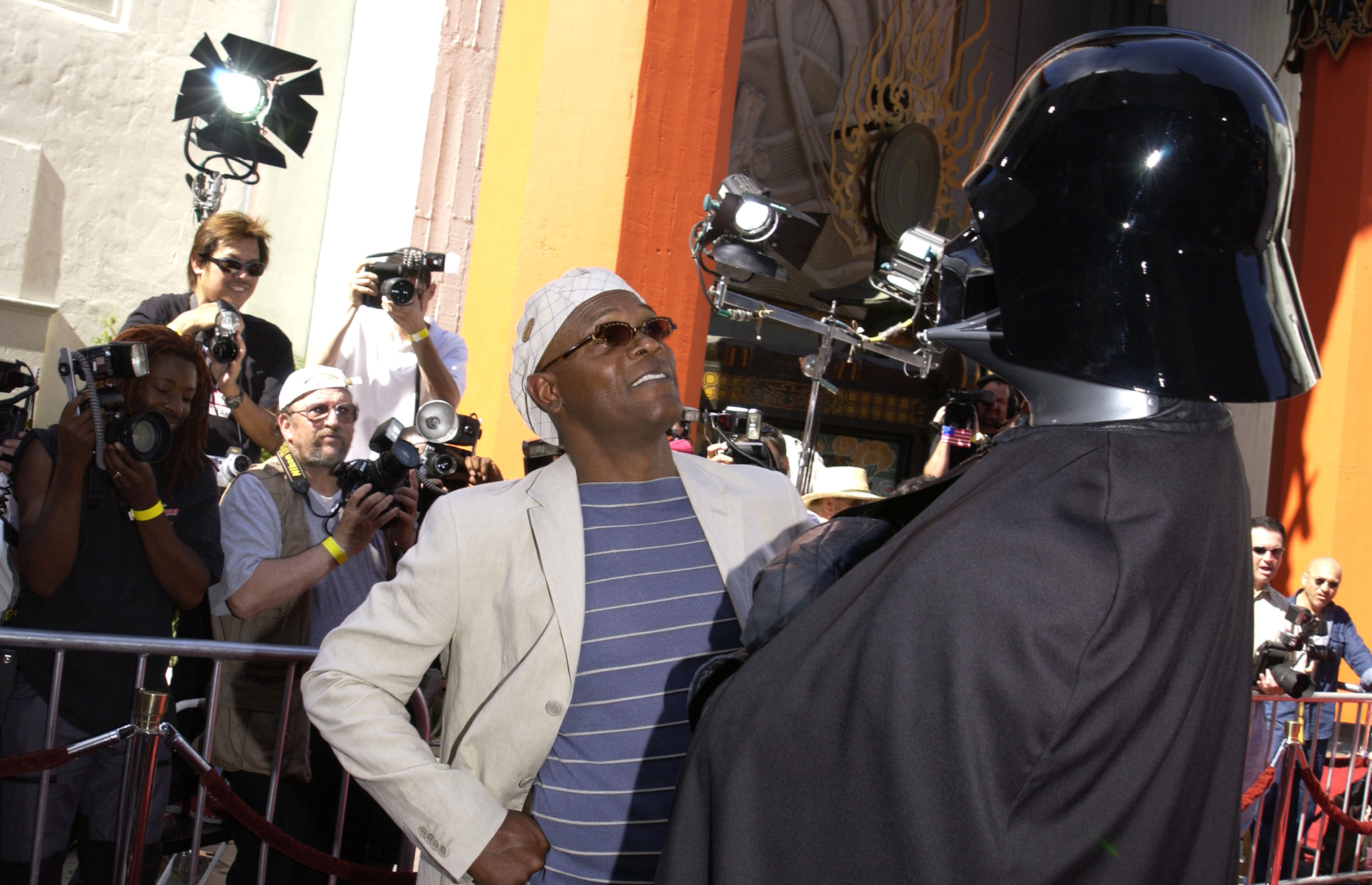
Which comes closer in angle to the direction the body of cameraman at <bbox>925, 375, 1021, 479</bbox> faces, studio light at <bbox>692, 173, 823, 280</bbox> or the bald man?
the studio light

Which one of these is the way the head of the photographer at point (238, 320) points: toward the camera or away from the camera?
toward the camera

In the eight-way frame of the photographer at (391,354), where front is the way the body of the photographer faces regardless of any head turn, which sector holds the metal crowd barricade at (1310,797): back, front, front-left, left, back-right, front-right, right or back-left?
left

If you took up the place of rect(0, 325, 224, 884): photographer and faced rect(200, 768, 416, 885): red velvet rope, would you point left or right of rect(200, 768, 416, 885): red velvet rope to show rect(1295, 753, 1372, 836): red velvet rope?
left

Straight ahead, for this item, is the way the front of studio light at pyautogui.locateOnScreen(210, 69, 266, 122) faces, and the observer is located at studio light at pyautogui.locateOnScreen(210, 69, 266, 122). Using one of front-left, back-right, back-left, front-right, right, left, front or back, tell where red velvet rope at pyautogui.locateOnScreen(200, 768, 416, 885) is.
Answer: front

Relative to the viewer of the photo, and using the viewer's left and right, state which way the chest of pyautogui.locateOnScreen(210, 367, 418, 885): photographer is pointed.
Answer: facing the viewer and to the right of the viewer

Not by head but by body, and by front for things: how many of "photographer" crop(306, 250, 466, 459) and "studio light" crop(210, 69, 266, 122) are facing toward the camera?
2

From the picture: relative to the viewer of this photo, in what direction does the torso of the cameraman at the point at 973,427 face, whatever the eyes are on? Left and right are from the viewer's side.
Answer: facing the viewer and to the left of the viewer

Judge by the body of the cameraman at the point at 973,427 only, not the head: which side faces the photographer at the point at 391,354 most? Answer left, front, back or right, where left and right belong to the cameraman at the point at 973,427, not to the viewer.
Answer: front

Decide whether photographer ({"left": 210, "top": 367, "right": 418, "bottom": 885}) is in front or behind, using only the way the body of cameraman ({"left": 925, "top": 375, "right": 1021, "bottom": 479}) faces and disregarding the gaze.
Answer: in front

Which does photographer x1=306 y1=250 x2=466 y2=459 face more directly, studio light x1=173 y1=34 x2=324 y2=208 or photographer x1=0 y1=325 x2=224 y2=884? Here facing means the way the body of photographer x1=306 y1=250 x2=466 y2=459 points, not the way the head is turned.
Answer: the photographer

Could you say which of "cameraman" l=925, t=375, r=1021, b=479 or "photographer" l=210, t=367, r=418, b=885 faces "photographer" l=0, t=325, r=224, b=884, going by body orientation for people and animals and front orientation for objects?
"cameraman" l=925, t=375, r=1021, b=479

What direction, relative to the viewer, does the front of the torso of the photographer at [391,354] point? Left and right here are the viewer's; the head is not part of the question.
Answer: facing the viewer
